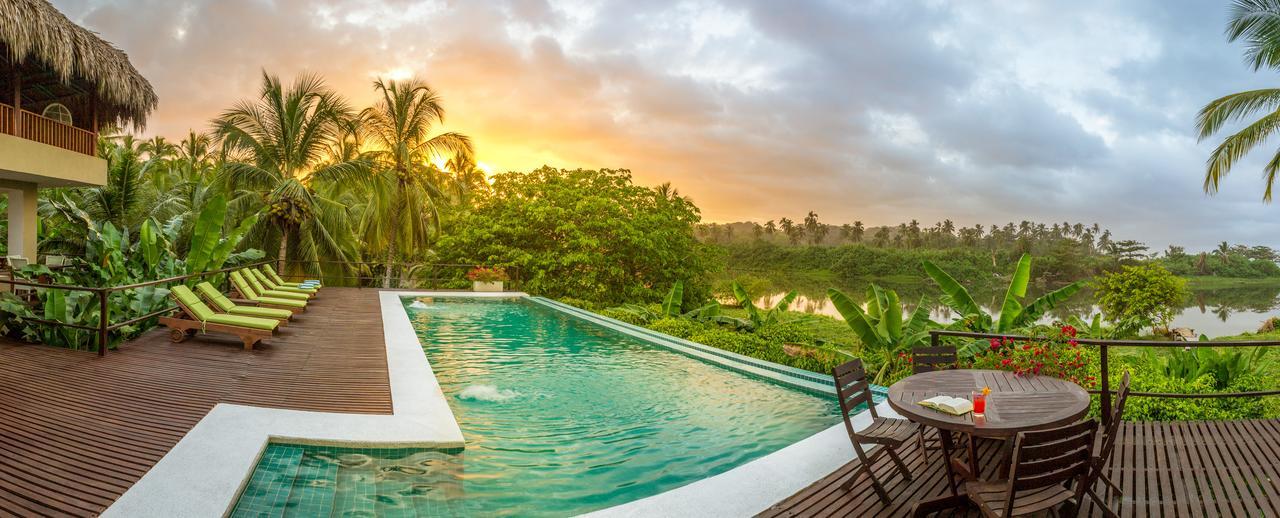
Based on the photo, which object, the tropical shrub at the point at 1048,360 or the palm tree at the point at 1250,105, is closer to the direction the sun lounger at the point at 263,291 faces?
the palm tree

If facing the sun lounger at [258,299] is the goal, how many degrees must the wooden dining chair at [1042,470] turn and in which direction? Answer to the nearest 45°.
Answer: approximately 45° to its left

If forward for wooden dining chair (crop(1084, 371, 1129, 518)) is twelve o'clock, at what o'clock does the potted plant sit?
The potted plant is roughly at 1 o'clock from the wooden dining chair.

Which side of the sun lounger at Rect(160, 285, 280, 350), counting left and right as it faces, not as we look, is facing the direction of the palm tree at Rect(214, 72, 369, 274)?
left

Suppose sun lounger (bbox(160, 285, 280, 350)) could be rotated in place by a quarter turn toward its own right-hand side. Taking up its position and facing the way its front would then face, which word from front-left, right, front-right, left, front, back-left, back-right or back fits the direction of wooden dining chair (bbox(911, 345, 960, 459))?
front-left

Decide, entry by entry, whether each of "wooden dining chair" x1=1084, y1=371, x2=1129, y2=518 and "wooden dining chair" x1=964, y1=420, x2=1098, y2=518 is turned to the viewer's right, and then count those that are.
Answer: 0

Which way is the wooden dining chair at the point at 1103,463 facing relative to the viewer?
to the viewer's left

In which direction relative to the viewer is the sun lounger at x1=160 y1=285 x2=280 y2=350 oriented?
to the viewer's right

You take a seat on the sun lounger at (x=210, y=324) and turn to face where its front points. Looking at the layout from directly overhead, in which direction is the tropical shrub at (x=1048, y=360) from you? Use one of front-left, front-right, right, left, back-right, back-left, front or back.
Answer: front-right

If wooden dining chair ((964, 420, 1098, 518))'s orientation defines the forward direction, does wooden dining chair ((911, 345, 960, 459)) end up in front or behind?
in front

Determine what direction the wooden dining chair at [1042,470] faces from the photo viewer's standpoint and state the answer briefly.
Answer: facing away from the viewer and to the left of the viewer

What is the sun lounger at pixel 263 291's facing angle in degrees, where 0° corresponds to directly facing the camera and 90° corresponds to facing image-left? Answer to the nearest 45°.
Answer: approximately 270°
